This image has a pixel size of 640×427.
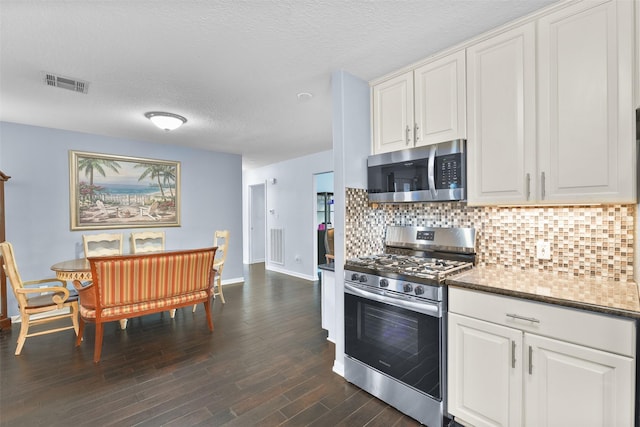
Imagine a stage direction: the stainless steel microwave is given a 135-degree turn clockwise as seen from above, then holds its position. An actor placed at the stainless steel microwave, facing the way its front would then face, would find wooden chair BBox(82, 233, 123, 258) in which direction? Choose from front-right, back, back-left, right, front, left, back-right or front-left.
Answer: left

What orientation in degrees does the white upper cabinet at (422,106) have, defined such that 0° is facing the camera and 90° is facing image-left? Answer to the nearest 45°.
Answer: approximately 45°

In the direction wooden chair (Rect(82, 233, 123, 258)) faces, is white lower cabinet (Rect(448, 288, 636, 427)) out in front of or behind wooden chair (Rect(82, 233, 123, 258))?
in front

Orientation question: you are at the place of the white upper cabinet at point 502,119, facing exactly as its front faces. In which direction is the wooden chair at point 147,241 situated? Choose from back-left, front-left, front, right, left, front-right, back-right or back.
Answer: front-right

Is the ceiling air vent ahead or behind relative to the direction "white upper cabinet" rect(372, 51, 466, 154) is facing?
ahead

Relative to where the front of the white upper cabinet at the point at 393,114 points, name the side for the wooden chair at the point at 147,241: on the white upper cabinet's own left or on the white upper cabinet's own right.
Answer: on the white upper cabinet's own right
